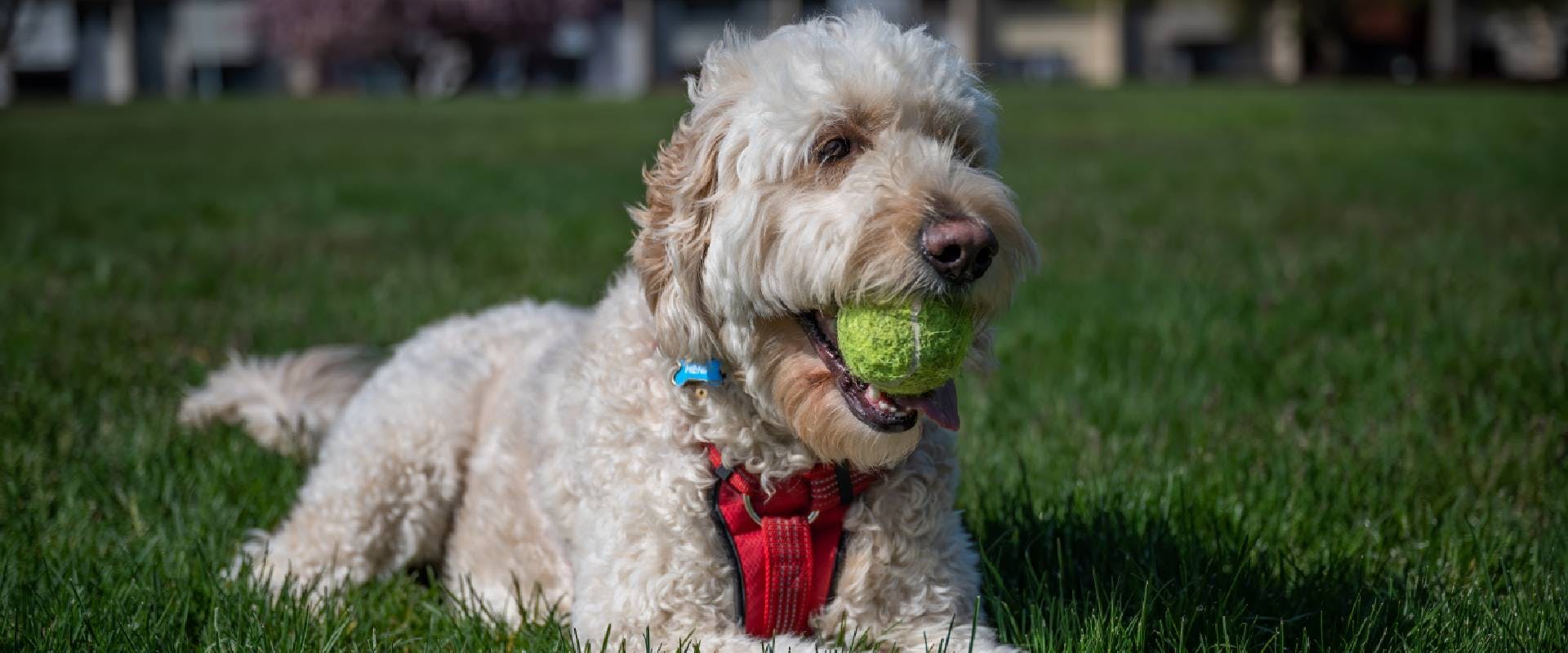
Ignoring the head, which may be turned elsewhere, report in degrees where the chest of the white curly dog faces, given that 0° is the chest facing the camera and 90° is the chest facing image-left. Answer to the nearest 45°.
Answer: approximately 315°
